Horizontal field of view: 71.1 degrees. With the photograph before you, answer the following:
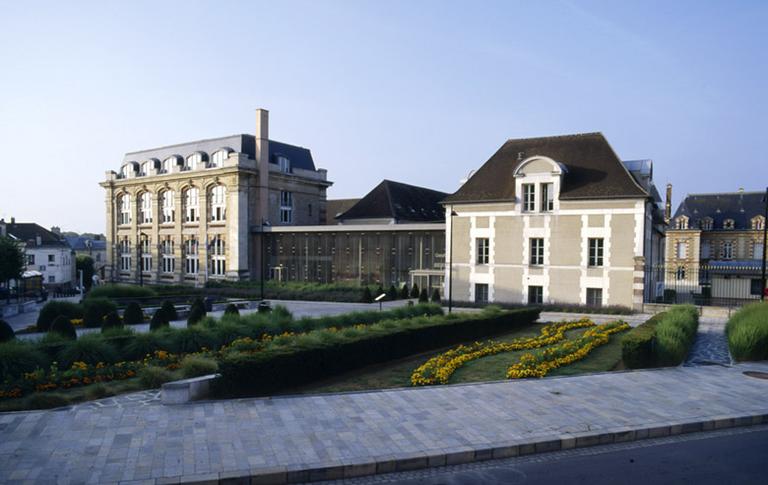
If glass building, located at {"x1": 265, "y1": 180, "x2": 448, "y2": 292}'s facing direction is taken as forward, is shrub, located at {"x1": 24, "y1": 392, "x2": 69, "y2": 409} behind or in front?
in front

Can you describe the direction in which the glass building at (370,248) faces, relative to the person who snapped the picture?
facing the viewer

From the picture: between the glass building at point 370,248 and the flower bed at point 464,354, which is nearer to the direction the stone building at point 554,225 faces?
the flower bed

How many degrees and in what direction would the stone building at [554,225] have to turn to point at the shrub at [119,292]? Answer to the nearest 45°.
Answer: approximately 90° to its right

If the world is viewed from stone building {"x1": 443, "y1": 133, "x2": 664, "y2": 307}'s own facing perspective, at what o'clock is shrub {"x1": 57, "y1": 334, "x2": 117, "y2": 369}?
The shrub is roughly at 1 o'clock from the stone building.

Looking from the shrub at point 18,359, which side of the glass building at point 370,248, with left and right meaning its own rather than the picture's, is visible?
front

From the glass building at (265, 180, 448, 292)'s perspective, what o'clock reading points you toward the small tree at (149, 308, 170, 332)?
The small tree is roughly at 1 o'clock from the glass building.

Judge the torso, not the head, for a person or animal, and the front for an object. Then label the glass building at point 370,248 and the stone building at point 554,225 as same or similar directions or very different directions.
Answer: same or similar directions

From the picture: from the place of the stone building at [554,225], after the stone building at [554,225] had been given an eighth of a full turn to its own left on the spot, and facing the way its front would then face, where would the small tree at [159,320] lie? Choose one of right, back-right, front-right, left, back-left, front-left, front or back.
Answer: right

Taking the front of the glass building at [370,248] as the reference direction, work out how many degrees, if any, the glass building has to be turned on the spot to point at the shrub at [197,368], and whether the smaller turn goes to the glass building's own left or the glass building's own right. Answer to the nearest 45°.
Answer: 0° — it already faces it

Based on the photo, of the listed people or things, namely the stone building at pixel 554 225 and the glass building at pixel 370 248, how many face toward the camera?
2

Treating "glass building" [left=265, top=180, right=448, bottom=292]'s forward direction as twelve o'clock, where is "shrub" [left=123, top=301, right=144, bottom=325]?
The shrub is roughly at 1 o'clock from the glass building.

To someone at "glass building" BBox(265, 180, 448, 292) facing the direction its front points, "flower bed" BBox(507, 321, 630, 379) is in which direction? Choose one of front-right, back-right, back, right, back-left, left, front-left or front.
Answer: front

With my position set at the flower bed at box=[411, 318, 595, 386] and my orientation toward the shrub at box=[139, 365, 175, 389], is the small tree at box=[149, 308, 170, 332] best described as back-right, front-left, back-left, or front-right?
front-right

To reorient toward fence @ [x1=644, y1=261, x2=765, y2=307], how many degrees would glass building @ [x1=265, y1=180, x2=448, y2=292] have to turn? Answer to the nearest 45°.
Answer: approximately 90° to its left

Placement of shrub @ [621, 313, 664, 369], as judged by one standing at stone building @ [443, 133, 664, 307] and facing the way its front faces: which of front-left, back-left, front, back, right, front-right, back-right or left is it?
front

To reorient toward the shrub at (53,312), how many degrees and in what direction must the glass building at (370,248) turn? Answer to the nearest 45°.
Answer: approximately 45° to its right

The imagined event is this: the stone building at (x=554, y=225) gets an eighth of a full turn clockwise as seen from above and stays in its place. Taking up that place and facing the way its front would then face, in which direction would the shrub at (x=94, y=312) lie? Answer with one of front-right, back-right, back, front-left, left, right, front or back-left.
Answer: front
